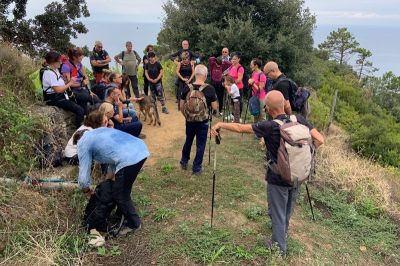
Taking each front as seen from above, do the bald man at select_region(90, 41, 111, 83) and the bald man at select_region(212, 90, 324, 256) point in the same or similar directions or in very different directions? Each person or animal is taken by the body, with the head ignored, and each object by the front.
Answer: very different directions

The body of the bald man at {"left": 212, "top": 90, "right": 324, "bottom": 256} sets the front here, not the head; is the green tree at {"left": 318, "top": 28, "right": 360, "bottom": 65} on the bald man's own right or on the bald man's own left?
on the bald man's own right

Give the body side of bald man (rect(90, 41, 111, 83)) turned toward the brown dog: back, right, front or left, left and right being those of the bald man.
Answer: front

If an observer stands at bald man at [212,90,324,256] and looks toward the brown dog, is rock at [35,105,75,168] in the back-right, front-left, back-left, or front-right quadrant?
front-left

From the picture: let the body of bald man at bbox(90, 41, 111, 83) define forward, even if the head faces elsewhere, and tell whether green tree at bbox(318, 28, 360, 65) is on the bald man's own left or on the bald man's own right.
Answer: on the bald man's own left

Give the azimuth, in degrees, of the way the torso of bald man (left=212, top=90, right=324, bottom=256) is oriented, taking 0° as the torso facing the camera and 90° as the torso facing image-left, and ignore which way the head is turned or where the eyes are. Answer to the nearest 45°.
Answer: approximately 135°

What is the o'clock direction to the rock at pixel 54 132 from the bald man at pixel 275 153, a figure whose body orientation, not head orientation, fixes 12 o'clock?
The rock is roughly at 11 o'clock from the bald man.

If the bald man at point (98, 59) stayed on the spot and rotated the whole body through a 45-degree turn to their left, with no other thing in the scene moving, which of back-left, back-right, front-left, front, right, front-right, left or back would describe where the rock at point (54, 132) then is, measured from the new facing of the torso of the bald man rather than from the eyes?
right

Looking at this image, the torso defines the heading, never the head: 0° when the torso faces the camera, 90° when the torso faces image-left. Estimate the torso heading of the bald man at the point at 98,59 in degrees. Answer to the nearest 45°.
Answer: approximately 315°

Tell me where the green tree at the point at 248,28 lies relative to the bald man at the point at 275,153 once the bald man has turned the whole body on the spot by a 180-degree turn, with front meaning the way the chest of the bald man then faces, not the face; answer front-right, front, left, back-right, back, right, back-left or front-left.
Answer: back-left

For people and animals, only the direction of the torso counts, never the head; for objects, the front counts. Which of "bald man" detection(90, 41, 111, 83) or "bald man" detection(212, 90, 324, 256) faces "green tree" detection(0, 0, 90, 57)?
"bald man" detection(212, 90, 324, 256)

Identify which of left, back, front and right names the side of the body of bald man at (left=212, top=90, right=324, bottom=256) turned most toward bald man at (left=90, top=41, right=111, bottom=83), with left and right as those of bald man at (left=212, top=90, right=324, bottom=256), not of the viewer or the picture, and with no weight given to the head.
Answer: front

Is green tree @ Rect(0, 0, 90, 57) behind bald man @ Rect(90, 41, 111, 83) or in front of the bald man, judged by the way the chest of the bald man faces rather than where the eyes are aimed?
behind
